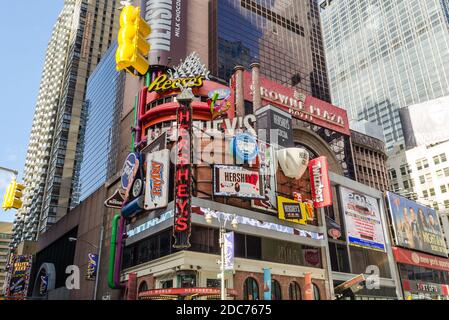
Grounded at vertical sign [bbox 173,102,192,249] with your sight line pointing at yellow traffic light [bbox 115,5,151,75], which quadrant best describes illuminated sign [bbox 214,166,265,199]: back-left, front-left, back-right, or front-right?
back-left

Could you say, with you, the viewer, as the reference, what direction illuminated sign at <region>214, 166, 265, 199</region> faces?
facing the viewer and to the right of the viewer

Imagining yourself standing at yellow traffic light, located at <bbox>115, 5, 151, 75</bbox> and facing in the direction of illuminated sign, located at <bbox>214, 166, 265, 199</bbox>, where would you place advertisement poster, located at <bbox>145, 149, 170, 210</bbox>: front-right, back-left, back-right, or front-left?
front-left

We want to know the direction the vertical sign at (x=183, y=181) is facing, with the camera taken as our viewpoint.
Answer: facing the viewer

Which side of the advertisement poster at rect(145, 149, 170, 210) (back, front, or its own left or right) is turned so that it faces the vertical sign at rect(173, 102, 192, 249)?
left

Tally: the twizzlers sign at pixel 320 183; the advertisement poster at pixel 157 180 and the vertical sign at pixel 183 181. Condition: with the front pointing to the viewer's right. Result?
0
